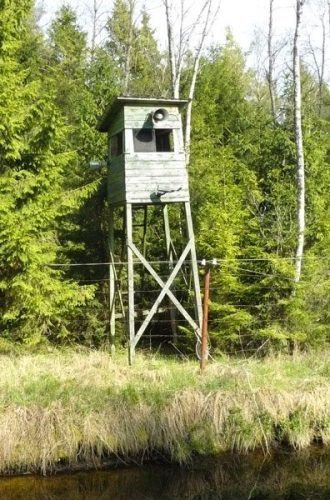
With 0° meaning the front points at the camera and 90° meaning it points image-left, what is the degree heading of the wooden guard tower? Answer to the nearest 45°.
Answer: approximately 0°
